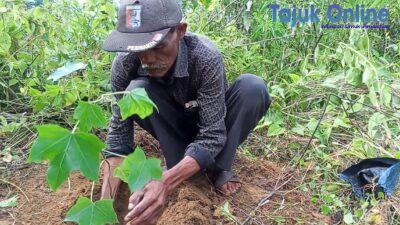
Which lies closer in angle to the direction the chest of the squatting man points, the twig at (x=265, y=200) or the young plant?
the young plant

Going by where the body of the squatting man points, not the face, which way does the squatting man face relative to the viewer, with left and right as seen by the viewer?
facing the viewer and to the left of the viewer

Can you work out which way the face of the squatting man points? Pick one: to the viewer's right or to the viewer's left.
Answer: to the viewer's left
